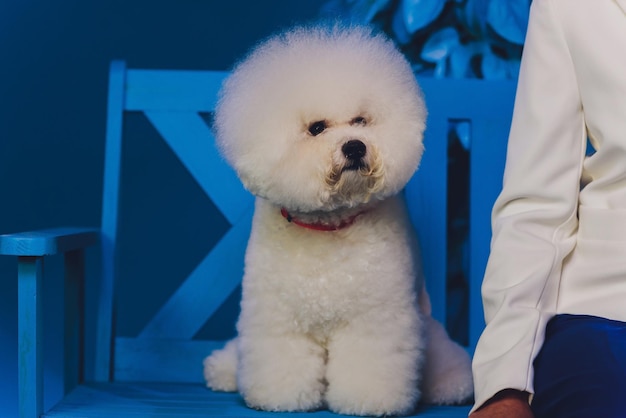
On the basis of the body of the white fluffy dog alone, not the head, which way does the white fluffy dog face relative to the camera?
toward the camera

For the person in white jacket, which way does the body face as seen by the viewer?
toward the camera

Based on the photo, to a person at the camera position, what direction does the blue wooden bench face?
facing the viewer

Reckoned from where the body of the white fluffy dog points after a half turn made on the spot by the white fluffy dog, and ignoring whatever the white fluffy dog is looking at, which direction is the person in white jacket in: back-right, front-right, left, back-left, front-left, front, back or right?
back-right
